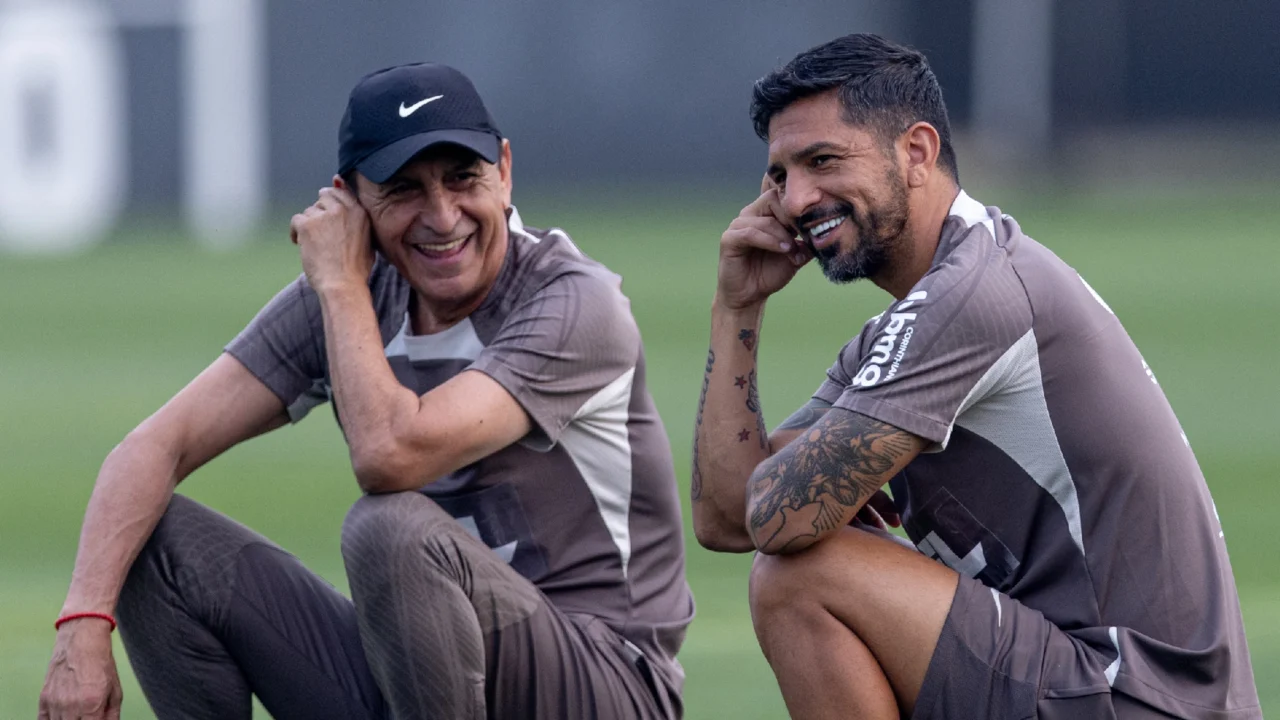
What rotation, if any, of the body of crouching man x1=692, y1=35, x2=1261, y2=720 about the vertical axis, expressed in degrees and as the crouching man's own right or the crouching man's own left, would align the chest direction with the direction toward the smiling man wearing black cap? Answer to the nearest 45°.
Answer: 0° — they already face them

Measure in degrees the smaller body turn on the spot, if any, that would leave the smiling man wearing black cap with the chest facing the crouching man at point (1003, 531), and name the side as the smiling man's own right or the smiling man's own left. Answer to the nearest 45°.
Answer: approximately 90° to the smiling man's own left

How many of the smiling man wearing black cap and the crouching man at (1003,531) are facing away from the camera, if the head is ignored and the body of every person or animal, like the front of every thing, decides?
0

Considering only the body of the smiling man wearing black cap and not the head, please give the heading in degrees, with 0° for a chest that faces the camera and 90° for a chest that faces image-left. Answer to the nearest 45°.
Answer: approximately 45°

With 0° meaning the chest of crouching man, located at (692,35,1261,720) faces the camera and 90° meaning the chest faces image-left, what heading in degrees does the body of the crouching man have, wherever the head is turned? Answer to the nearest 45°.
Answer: approximately 90°

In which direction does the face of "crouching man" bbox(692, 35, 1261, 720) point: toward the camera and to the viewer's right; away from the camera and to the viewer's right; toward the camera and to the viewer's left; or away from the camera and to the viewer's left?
toward the camera and to the viewer's left
